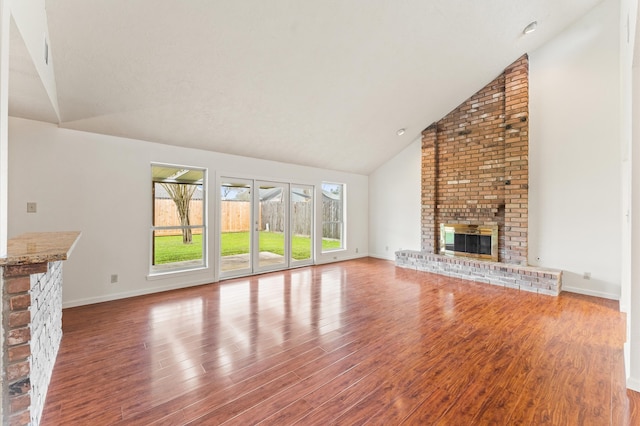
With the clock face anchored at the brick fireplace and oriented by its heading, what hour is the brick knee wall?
The brick knee wall is roughly at 11 o'clock from the brick fireplace.

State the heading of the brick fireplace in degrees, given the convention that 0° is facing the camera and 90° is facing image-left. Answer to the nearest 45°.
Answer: approximately 45°
